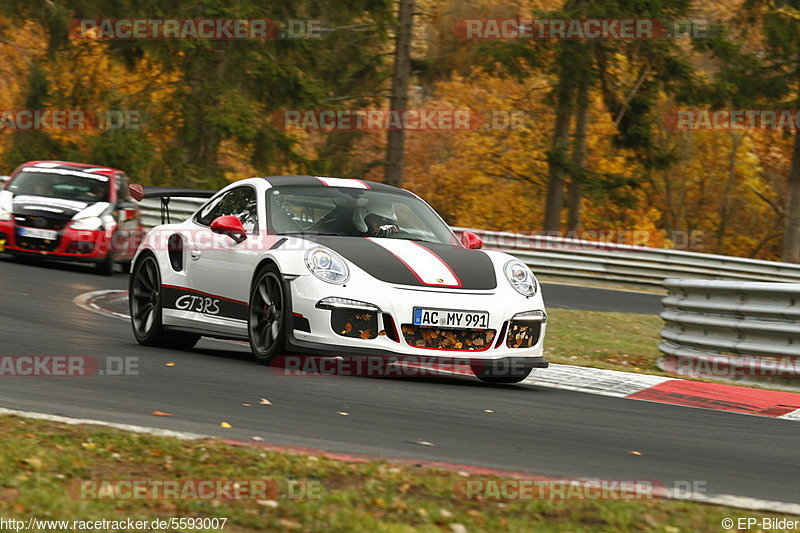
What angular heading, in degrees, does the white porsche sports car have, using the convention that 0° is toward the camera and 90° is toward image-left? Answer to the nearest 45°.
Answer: approximately 315°

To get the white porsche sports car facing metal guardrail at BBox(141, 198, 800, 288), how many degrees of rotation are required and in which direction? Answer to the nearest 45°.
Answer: approximately 135° to its left

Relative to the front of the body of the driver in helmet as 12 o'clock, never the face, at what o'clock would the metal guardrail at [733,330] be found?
The metal guardrail is roughly at 10 o'clock from the driver in helmet.

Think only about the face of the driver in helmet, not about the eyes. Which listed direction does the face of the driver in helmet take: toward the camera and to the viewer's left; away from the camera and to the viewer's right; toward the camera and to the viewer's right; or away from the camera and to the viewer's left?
toward the camera and to the viewer's right

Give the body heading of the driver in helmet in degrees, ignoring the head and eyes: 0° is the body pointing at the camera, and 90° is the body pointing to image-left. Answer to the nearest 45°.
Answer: approximately 315°

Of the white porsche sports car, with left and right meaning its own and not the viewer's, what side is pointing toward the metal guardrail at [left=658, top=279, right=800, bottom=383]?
left
